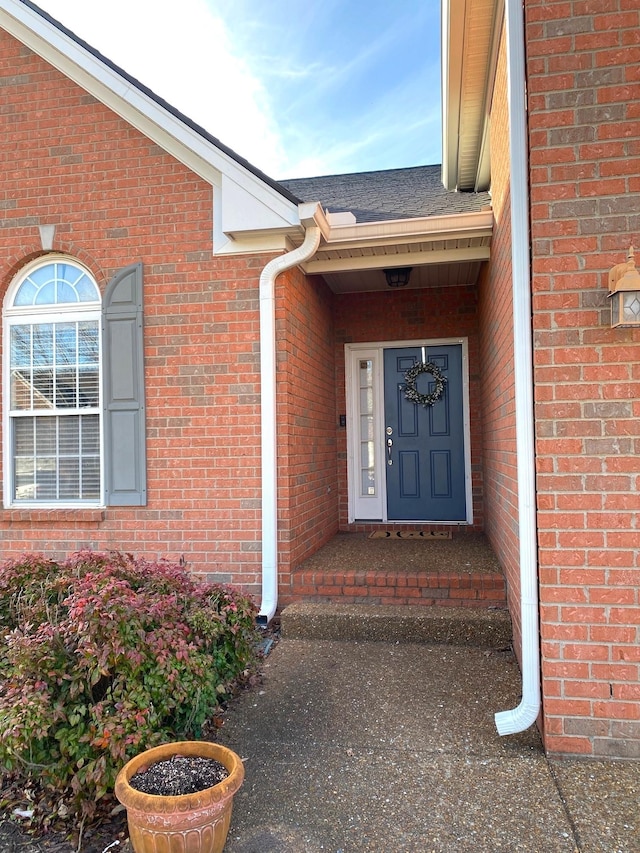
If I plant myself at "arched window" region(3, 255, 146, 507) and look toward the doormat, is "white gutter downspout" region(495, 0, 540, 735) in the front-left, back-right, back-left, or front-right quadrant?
front-right

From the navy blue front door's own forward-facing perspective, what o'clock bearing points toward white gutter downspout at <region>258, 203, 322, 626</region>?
The white gutter downspout is roughly at 1 o'clock from the navy blue front door.

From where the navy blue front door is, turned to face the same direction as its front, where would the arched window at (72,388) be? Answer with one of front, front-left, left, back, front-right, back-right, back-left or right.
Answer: front-right

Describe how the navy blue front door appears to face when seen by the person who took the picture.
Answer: facing the viewer

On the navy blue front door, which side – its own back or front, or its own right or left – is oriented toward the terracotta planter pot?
front

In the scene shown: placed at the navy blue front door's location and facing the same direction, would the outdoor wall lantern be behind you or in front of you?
in front

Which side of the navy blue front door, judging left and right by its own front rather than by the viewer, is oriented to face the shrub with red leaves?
front
